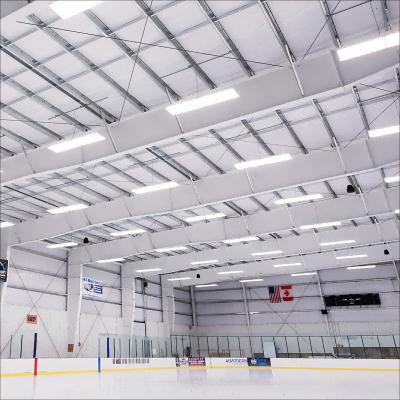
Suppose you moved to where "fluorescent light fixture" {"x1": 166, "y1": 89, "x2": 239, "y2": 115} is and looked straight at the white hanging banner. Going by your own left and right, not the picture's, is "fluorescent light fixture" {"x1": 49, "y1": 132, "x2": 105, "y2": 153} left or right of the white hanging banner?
left

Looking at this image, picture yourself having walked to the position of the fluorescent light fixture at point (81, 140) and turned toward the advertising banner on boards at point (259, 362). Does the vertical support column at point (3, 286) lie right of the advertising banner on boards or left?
left

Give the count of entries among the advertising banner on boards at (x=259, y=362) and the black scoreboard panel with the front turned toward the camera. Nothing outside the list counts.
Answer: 2

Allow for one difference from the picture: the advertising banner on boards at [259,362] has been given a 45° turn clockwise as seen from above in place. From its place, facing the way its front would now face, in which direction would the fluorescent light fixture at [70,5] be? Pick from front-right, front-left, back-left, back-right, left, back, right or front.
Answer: front-left

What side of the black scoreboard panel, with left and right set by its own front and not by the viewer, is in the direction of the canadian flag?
right

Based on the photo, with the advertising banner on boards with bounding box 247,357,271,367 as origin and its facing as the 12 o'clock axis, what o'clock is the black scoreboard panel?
The black scoreboard panel is roughly at 8 o'clock from the advertising banner on boards.

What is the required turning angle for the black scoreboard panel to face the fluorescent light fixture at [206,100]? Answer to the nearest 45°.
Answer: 0° — it already faces it

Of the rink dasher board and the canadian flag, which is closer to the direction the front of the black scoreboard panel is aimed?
the rink dasher board

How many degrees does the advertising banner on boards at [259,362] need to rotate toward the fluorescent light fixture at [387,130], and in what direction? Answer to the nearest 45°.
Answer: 0° — it already faces it

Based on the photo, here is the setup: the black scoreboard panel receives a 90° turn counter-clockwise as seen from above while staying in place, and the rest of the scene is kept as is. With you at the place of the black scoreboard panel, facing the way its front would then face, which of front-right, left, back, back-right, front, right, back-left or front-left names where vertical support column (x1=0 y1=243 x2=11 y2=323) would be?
back-right

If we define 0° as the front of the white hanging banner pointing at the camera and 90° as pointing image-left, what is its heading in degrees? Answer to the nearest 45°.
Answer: approximately 315°

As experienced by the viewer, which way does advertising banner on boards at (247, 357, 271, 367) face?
facing the viewer

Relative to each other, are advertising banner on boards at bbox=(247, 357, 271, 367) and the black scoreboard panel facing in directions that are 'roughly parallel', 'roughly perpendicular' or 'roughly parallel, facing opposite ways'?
roughly parallel

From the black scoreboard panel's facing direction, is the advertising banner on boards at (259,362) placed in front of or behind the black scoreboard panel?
in front
